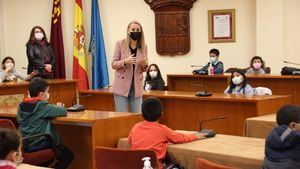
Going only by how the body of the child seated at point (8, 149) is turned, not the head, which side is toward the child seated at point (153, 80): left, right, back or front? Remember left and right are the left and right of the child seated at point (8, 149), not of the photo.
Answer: front

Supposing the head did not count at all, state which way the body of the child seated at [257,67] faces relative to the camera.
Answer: toward the camera

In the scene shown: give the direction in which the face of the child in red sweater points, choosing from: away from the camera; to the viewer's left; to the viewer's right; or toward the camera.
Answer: away from the camera

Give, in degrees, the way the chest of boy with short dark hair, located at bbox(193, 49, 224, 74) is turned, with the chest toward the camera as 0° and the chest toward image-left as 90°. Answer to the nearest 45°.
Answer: approximately 45°

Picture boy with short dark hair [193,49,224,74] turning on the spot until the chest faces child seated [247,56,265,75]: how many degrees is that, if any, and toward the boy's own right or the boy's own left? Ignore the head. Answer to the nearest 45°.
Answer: approximately 135° to the boy's own left

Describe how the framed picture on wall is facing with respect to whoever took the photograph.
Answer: facing the viewer

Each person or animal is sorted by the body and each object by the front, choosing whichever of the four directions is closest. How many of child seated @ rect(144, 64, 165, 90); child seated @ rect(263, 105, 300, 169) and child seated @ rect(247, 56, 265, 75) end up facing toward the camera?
2

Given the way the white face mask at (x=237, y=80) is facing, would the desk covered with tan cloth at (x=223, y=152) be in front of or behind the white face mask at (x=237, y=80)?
in front

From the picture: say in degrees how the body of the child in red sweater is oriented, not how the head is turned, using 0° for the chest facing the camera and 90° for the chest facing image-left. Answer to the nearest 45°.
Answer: approximately 180°

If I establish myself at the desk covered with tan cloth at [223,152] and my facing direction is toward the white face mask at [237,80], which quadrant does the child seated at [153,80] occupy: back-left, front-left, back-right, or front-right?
front-left

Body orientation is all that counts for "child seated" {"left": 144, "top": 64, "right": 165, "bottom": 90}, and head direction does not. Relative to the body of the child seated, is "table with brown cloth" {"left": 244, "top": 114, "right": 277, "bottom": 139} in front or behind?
in front

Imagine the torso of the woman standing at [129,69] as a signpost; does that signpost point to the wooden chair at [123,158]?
yes
